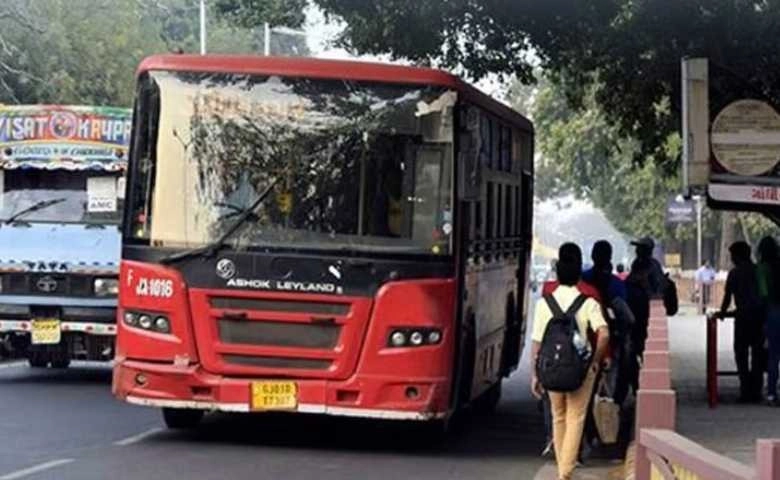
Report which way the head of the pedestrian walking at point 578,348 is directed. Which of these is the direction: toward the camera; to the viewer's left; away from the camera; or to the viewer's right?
away from the camera

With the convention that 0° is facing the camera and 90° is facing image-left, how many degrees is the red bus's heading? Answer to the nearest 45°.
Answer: approximately 0°

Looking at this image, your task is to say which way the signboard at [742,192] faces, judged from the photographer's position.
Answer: facing the viewer

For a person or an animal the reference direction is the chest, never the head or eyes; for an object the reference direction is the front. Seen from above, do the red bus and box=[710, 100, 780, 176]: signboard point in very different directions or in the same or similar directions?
same or similar directions

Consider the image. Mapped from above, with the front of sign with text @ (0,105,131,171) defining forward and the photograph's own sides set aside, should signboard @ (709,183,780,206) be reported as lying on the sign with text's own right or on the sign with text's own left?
on the sign with text's own left

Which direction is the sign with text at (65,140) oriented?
toward the camera

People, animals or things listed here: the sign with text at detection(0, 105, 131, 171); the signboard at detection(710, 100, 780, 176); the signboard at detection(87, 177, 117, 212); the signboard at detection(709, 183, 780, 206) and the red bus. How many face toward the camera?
5

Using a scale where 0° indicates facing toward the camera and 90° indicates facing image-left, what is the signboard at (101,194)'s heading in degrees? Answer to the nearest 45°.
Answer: approximately 0°

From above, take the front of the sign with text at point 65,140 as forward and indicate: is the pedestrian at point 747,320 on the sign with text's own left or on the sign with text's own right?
on the sign with text's own left

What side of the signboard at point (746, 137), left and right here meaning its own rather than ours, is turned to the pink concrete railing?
front

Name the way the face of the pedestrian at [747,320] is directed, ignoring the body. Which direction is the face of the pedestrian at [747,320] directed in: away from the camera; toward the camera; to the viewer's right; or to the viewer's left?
to the viewer's left

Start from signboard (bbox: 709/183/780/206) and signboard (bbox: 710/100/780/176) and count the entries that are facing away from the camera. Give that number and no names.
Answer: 0

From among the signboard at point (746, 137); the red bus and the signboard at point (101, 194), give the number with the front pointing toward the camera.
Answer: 3

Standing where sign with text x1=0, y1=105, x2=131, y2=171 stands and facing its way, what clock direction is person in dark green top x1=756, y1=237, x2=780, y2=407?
The person in dark green top is roughly at 10 o'clock from the sign with text.
